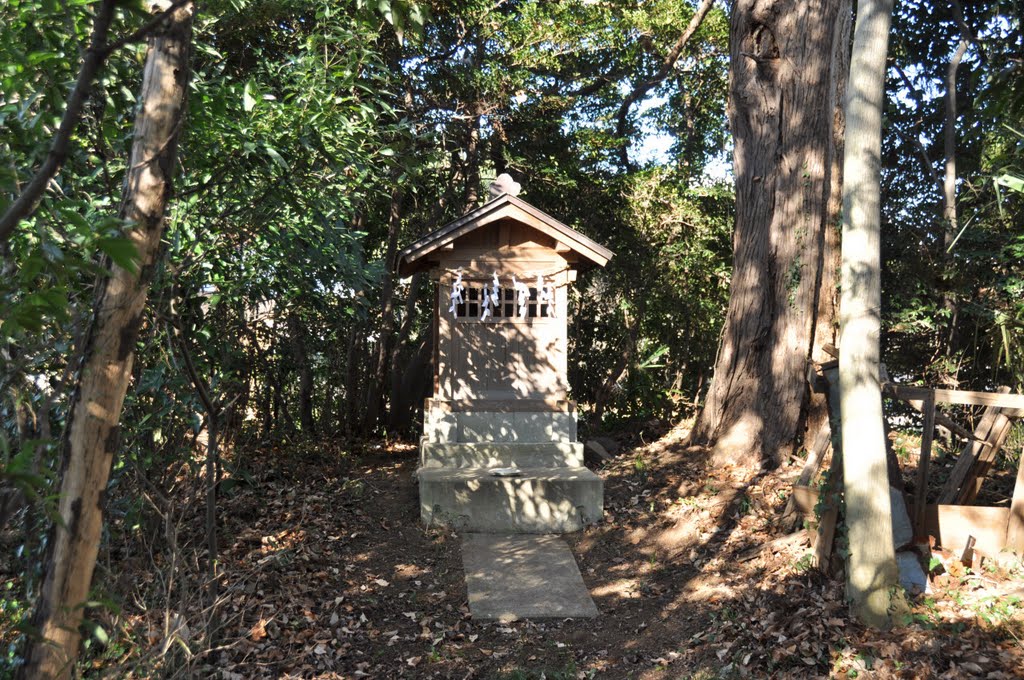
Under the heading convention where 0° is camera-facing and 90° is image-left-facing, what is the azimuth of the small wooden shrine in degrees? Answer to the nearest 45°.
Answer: approximately 0°

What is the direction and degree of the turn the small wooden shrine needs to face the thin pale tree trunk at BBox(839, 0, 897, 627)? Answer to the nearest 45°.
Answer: approximately 45° to its left

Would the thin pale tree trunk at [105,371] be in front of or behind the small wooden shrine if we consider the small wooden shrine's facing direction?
in front

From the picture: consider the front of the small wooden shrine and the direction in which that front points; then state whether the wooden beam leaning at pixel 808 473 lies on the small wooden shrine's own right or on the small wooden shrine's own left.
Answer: on the small wooden shrine's own left

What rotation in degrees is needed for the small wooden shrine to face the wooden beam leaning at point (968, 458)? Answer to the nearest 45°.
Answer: approximately 45° to its left

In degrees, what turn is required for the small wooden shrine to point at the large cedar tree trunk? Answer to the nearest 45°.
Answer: approximately 90° to its left

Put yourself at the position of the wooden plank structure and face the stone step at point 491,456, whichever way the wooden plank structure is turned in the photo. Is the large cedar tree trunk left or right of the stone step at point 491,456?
right
